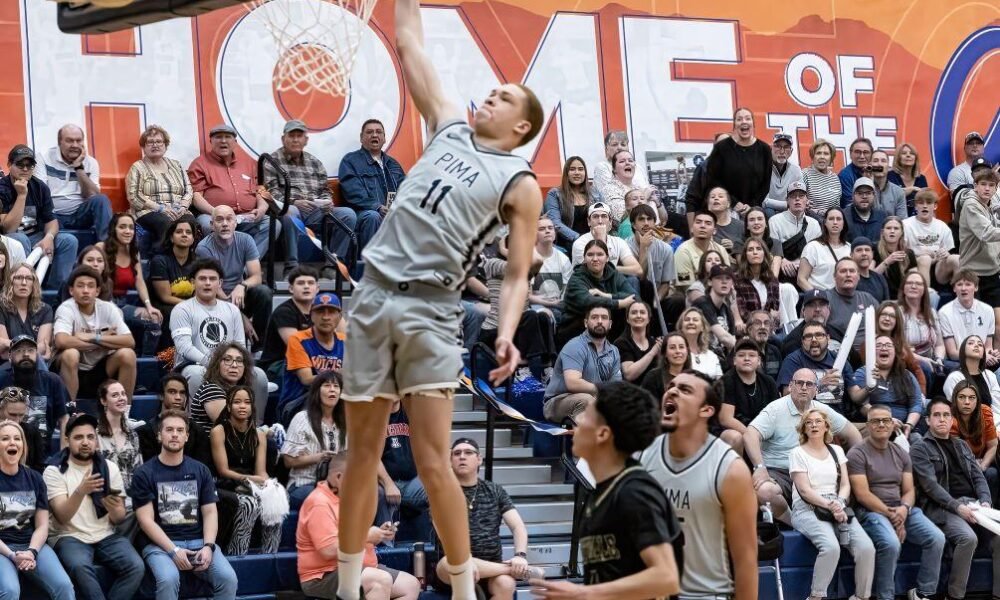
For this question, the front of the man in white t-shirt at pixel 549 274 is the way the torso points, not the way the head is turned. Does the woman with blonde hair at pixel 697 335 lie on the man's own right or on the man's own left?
on the man's own left

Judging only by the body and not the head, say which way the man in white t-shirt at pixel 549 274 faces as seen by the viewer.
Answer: toward the camera

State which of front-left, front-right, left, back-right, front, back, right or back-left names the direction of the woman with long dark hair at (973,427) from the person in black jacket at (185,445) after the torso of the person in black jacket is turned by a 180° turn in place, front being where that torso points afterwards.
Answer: right

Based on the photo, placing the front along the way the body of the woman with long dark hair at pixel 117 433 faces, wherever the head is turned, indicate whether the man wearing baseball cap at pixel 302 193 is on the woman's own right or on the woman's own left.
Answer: on the woman's own left

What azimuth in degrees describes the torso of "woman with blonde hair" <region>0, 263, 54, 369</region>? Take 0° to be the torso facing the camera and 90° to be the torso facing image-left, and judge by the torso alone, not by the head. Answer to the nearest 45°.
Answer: approximately 0°

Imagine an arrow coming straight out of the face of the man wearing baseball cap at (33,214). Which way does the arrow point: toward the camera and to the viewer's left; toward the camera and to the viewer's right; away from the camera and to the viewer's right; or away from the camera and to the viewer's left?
toward the camera and to the viewer's right

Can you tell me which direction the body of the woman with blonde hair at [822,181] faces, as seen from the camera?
toward the camera

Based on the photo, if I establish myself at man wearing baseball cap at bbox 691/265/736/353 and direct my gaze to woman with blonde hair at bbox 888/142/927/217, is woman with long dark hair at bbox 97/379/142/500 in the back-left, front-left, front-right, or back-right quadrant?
back-left

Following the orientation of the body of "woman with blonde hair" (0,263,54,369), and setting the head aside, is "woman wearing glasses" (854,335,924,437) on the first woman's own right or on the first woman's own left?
on the first woman's own left

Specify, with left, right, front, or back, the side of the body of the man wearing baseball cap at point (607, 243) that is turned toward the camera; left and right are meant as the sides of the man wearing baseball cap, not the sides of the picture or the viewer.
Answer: front

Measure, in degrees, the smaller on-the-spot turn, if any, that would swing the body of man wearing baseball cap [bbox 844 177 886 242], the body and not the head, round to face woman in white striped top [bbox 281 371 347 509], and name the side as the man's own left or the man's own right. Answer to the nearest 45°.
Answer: approximately 45° to the man's own right

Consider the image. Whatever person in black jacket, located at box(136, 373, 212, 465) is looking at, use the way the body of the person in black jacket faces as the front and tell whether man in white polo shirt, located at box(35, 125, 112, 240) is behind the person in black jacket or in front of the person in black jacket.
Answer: behind
